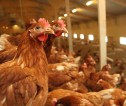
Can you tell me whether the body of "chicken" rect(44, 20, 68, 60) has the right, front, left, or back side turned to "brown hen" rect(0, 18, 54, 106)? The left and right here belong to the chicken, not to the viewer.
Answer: right

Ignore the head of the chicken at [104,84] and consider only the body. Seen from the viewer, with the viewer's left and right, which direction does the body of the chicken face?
facing to the left of the viewer

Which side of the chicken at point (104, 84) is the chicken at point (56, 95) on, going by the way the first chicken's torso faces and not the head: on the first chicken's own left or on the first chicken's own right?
on the first chicken's own left

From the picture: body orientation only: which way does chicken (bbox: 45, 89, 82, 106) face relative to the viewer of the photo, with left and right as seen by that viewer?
facing to the left of the viewer

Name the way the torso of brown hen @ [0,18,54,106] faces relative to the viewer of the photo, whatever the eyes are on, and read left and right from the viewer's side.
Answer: facing to the right of the viewer
